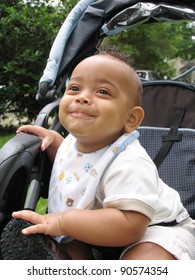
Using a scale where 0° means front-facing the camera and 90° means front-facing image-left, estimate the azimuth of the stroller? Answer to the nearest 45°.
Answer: approximately 45°
